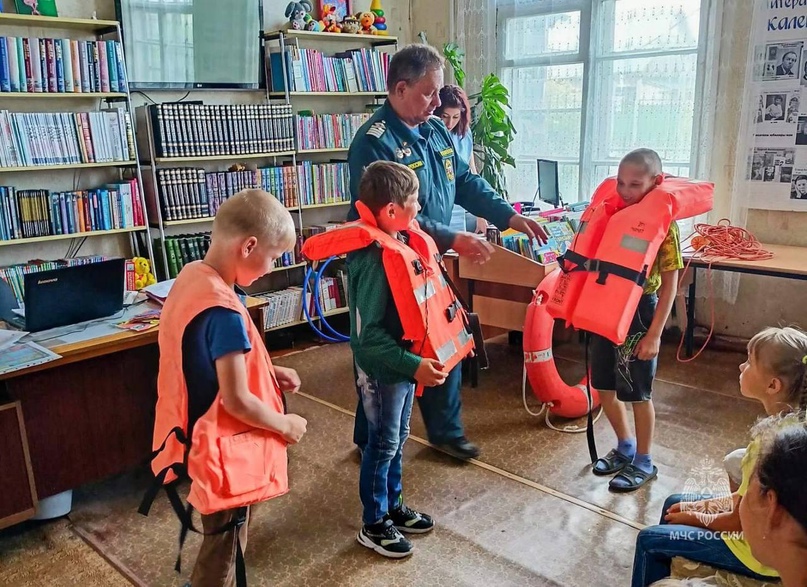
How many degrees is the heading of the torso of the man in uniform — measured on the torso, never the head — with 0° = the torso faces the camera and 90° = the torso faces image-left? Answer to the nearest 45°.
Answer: approximately 315°

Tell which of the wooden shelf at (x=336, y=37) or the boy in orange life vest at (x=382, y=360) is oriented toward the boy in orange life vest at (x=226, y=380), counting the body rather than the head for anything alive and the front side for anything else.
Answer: the wooden shelf

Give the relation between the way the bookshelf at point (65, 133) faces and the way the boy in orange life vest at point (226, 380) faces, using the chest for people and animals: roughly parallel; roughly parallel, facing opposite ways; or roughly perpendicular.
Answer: roughly perpendicular

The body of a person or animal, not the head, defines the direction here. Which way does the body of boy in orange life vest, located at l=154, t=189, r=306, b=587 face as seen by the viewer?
to the viewer's right

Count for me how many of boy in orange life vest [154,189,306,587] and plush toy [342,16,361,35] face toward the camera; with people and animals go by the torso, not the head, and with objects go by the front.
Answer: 1

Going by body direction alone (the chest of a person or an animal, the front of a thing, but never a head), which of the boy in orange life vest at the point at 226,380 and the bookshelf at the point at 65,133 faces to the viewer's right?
the boy in orange life vest

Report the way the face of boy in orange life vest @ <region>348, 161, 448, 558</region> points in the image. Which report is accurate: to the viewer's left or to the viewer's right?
to the viewer's right

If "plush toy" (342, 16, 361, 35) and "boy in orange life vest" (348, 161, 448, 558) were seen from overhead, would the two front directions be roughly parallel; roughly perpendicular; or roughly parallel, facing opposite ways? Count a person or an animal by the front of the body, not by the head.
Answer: roughly perpendicular

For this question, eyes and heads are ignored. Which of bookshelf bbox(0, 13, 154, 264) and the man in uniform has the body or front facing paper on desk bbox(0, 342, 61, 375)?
the bookshelf
